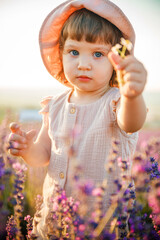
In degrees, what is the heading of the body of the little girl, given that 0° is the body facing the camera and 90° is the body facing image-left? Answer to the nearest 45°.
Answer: approximately 45°
